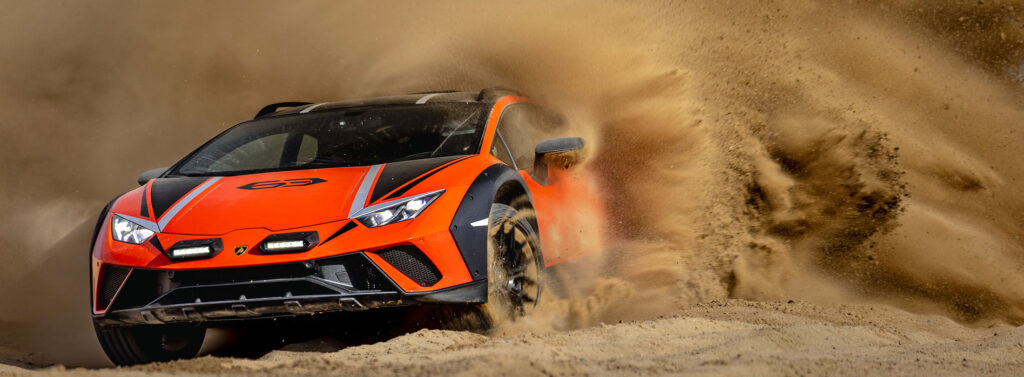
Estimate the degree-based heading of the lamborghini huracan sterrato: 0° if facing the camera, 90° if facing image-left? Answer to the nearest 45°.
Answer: approximately 45°
